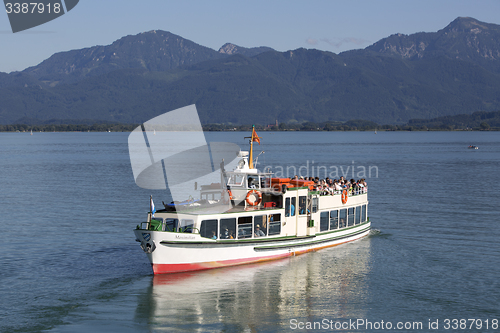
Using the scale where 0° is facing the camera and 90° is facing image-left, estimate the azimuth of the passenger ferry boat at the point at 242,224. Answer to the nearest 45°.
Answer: approximately 45°
